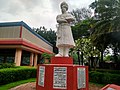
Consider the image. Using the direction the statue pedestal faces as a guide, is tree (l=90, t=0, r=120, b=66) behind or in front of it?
behind

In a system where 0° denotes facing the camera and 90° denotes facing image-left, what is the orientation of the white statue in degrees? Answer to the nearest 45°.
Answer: approximately 0°

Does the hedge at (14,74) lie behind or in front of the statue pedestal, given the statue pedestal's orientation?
behind

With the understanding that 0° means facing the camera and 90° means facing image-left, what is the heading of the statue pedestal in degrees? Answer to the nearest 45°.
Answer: approximately 0°
